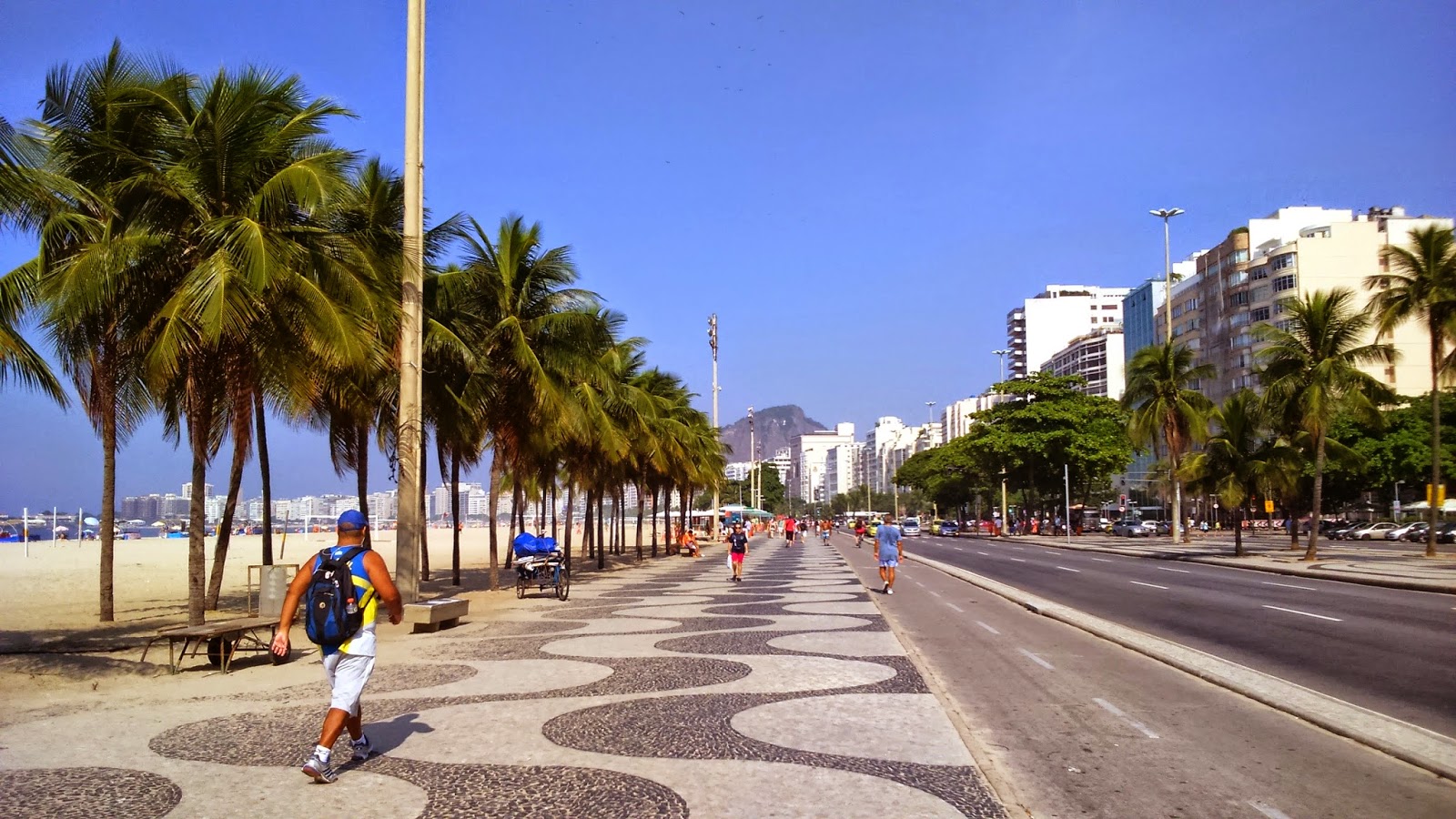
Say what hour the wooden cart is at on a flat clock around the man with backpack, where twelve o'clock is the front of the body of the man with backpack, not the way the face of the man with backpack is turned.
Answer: The wooden cart is roughly at 10 o'clock from the man with backpack.

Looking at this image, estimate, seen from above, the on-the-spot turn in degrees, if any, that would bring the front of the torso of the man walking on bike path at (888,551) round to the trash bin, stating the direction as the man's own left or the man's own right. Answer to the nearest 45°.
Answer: approximately 135° to the man's own left

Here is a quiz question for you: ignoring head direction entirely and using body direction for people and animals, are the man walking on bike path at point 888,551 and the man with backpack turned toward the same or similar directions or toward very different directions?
same or similar directions

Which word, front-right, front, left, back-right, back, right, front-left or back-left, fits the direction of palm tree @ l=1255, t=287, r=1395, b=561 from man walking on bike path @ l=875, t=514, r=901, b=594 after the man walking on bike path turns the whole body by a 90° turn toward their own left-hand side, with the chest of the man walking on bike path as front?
back-right

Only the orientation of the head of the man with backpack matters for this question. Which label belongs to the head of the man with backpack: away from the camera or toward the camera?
away from the camera

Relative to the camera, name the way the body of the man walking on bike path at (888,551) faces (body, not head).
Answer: away from the camera

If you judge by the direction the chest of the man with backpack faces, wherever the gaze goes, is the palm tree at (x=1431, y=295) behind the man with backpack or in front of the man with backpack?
in front

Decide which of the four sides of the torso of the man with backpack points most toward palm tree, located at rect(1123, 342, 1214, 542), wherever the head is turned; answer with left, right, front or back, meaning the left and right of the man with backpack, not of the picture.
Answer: front

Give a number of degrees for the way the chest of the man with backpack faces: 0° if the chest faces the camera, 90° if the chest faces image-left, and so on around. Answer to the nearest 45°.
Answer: approximately 225°

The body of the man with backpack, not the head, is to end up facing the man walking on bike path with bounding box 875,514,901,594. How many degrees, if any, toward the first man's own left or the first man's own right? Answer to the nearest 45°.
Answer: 0° — they already face them

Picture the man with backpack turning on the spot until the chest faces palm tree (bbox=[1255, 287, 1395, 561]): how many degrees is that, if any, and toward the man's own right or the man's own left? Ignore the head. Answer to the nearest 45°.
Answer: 0° — they already face it
